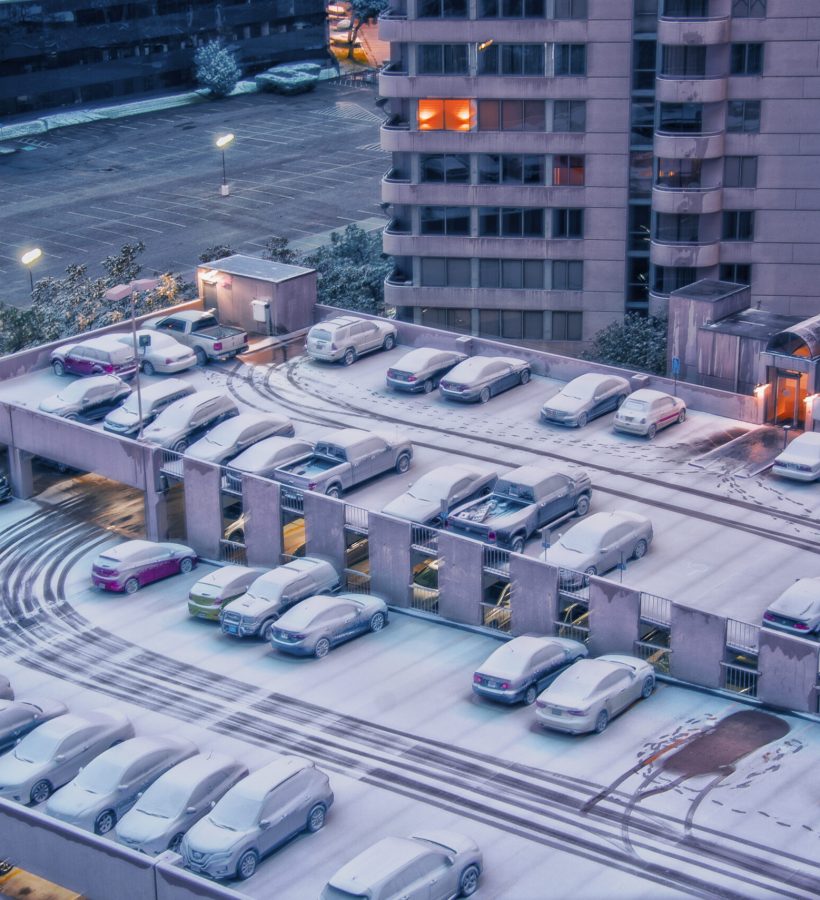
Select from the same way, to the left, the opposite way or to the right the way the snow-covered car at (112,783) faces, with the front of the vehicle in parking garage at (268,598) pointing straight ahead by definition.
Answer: the same way

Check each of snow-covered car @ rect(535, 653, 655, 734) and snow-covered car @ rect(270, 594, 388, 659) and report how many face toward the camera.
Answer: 0

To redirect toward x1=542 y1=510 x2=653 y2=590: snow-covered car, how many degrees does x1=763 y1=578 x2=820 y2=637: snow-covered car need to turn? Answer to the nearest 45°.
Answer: approximately 90° to its left

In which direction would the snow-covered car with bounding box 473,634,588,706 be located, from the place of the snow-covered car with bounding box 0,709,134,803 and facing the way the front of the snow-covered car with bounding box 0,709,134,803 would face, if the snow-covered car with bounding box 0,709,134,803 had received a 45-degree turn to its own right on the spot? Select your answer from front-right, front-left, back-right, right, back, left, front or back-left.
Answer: back

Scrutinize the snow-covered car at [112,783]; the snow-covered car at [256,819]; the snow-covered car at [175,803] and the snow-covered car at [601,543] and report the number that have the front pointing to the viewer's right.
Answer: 0

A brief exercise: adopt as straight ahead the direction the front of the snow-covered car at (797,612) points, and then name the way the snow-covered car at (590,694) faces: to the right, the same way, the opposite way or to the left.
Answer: the same way

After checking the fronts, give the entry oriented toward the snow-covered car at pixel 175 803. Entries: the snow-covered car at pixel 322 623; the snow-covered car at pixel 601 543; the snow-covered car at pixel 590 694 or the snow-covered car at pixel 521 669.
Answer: the snow-covered car at pixel 601 543

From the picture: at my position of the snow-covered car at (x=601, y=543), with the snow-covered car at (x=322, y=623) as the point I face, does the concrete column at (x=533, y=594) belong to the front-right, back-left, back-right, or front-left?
front-left

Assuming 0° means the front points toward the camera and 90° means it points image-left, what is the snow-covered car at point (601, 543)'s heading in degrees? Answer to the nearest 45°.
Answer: approximately 45°

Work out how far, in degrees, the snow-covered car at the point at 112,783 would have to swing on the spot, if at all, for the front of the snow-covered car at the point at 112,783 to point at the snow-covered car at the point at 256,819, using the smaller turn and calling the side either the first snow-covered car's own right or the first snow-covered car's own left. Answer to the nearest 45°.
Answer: approximately 90° to the first snow-covered car's own left

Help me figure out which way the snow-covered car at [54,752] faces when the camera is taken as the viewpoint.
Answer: facing the viewer and to the left of the viewer

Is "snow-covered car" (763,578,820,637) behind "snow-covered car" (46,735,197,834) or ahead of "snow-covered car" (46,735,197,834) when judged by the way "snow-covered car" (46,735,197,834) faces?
behind

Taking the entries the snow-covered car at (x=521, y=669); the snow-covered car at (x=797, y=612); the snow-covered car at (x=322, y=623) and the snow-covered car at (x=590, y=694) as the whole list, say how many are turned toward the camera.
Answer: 0

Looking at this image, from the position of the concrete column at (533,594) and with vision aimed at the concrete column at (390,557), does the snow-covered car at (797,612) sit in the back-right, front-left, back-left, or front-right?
back-right

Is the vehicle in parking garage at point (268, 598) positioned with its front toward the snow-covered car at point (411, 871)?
no

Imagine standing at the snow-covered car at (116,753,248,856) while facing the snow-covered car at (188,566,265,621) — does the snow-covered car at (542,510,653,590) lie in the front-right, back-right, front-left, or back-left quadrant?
front-right
